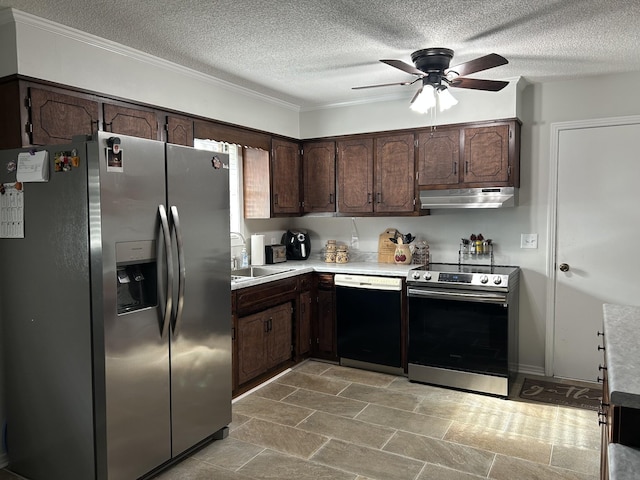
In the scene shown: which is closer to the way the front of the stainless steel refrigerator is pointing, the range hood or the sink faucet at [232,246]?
the range hood

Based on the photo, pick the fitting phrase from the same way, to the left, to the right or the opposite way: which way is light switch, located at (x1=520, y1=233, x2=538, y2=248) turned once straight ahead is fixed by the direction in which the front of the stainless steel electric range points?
the same way

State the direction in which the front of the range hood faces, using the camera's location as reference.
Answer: facing the viewer

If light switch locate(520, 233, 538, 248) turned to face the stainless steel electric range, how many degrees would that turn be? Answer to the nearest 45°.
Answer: approximately 45° to its right

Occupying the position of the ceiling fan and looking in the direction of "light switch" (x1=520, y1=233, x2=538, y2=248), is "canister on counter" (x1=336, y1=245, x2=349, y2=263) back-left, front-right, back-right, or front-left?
front-left

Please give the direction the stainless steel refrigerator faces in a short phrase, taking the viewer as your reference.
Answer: facing the viewer and to the right of the viewer

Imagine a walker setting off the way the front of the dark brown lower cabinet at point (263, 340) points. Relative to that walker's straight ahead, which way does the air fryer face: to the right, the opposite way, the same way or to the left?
the same way

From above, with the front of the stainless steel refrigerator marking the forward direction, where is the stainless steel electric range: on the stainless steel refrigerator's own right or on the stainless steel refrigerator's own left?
on the stainless steel refrigerator's own left

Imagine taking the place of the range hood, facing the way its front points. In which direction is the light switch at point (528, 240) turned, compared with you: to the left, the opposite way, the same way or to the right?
the same way

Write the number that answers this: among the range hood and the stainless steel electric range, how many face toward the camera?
2

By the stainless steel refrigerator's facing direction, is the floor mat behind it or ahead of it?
ahead

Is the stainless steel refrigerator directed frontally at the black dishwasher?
no

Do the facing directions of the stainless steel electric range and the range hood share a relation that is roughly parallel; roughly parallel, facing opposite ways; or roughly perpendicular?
roughly parallel

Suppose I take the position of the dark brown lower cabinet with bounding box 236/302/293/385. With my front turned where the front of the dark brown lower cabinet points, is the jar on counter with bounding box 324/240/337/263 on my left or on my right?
on my left

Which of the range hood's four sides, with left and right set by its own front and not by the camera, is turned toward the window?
right

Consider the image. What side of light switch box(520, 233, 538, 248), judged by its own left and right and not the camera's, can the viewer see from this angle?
front
